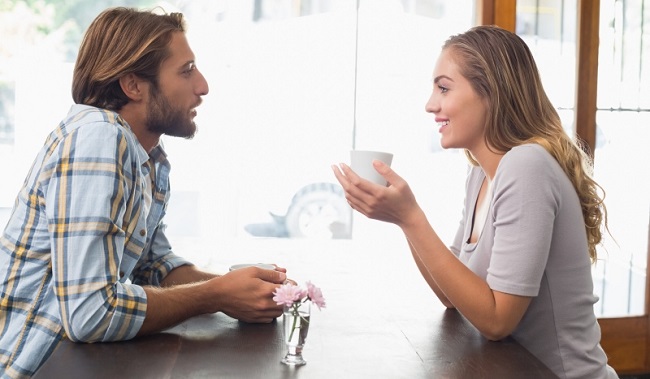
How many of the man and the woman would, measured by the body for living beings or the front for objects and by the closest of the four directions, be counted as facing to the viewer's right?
1

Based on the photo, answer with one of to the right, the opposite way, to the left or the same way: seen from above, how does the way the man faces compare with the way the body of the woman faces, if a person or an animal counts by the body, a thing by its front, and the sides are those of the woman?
the opposite way

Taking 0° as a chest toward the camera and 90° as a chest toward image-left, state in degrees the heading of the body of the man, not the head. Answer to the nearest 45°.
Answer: approximately 270°

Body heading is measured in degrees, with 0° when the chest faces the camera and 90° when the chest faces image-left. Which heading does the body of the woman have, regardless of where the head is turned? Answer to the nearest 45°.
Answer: approximately 90°

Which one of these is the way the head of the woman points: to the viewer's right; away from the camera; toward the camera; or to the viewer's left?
to the viewer's left

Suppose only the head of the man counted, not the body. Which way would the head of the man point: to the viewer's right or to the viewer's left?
to the viewer's right
